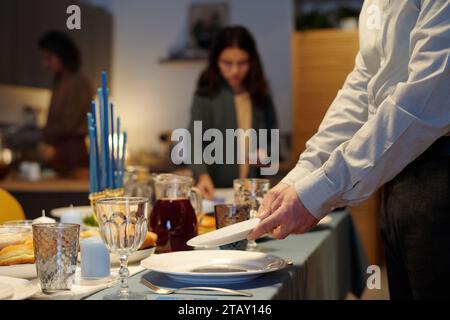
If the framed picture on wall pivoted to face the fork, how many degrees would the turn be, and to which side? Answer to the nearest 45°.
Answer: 0° — it already faces it

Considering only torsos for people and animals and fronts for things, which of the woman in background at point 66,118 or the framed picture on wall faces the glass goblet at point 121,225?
the framed picture on wall

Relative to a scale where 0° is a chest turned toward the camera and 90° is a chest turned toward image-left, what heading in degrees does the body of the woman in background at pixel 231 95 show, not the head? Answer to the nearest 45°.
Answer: approximately 0°

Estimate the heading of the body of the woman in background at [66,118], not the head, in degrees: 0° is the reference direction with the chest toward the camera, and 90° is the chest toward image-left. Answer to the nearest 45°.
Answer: approximately 90°

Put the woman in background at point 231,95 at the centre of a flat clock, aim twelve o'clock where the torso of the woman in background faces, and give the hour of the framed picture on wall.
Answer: The framed picture on wall is roughly at 6 o'clock from the woman in background.

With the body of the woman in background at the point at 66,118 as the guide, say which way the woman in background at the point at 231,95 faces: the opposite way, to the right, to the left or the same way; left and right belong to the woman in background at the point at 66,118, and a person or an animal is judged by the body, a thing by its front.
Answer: to the left

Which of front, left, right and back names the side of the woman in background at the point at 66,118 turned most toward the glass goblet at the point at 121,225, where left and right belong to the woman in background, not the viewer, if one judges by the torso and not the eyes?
left

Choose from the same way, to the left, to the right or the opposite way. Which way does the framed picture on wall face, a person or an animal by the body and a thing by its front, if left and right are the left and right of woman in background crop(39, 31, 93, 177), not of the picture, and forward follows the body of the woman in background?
to the left

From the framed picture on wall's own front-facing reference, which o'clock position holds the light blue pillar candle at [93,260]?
The light blue pillar candle is roughly at 12 o'clock from the framed picture on wall.

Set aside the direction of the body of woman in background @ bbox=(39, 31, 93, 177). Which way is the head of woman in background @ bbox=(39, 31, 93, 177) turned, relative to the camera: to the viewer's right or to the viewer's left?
to the viewer's left
